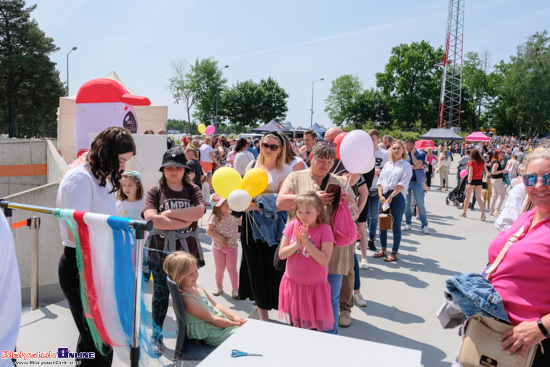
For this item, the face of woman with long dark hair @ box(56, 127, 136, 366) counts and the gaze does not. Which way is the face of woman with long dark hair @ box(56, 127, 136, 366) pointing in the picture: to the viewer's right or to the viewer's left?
to the viewer's right

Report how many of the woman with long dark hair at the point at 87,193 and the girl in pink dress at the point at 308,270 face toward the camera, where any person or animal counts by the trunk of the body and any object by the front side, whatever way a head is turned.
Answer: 1

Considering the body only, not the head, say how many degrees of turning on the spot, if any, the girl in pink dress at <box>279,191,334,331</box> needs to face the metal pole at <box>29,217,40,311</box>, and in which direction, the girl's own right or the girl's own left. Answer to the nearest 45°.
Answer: approximately 90° to the girl's own right

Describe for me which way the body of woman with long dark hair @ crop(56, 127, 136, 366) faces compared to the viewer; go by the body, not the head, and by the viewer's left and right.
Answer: facing to the right of the viewer

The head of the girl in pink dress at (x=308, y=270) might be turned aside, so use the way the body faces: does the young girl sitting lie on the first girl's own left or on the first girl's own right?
on the first girl's own right
